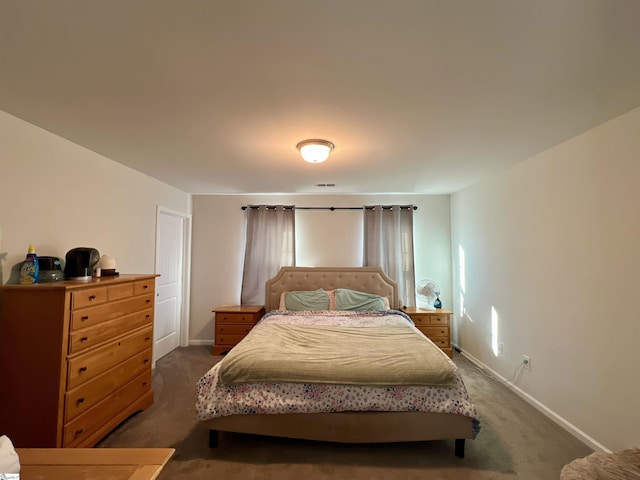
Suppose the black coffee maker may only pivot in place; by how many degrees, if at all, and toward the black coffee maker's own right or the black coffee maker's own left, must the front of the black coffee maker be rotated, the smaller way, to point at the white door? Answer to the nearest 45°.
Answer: approximately 90° to the black coffee maker's own left

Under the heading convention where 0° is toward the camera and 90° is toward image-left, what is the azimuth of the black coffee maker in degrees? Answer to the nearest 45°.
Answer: approximately 315°

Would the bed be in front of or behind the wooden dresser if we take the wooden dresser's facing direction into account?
in front

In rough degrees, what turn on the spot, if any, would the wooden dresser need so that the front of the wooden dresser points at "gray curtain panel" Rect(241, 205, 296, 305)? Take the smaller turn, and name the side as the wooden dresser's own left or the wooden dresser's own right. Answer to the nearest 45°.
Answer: approximately 90° to the wooden dresser's own left

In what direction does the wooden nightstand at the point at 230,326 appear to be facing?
toward the camera

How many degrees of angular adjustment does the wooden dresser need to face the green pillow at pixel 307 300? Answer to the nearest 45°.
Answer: approximately 45° to its left

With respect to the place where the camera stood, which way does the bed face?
facing the viewer

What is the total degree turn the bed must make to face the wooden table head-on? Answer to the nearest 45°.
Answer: approximately 45° to its right

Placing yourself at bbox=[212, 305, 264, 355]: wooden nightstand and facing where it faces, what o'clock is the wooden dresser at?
The wooden dresser is roughly at 1 o'clock from the wooden nightstand.

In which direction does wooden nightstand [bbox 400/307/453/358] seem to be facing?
toward the camera

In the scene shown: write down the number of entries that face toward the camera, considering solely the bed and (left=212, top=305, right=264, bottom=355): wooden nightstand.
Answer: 2

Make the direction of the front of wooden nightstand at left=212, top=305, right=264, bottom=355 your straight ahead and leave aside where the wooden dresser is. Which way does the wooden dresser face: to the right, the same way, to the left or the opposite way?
to the left

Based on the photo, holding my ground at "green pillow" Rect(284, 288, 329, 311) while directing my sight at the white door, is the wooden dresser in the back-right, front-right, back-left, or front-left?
front-left

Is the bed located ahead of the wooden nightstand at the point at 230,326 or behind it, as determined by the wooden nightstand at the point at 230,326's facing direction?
ahead

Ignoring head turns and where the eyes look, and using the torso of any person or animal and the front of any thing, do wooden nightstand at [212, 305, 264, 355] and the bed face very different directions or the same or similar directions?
same or similar directions

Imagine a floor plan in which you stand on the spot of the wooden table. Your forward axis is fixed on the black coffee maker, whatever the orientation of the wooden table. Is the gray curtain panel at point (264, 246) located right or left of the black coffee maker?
right

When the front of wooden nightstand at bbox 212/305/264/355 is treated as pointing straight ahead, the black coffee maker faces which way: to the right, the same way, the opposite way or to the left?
to the left

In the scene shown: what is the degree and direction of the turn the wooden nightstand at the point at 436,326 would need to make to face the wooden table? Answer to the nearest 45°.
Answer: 0° — it already faces it
